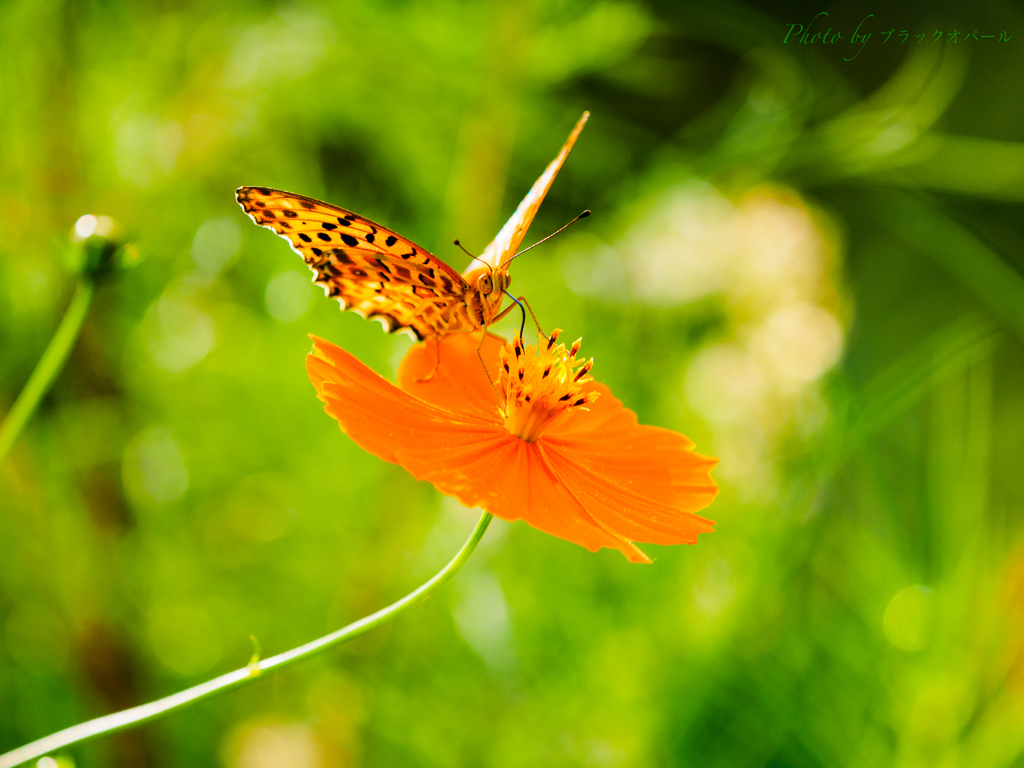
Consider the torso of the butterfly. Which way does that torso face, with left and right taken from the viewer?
facing the viewer and to the right of the viewer
